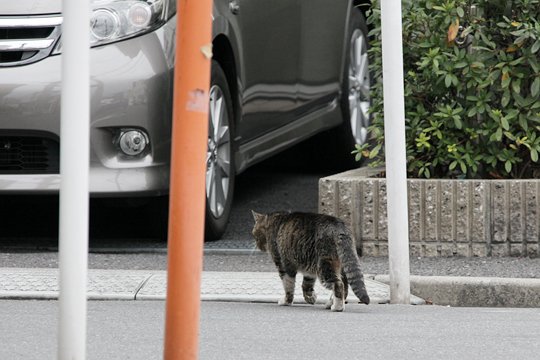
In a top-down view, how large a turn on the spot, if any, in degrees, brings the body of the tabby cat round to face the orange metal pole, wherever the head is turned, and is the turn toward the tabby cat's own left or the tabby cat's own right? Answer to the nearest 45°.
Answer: approximately 135° to the tabby cat's own left

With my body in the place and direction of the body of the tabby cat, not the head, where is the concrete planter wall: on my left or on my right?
on my right

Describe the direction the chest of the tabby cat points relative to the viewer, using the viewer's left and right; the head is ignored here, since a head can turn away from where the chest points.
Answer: facing away from the viewer and to the left of the viewer

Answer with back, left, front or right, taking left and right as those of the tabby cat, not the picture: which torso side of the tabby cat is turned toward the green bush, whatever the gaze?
right

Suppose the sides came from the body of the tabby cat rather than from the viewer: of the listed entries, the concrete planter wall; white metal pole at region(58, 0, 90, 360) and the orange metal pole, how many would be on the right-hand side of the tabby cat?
1
